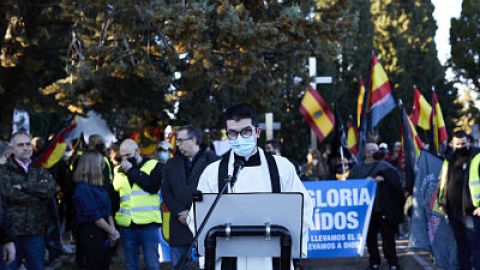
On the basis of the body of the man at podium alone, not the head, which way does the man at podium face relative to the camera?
toward the camera

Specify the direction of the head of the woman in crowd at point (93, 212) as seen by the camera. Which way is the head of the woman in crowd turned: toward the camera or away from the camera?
away from the camera

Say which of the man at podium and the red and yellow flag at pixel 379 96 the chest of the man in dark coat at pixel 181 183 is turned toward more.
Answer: the man at podium

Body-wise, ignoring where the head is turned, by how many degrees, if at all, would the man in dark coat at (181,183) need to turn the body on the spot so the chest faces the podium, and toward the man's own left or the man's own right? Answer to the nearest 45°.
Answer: approximately 45° to the man's own left

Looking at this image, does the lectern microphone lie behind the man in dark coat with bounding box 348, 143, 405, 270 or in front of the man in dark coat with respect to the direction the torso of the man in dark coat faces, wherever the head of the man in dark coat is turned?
in front

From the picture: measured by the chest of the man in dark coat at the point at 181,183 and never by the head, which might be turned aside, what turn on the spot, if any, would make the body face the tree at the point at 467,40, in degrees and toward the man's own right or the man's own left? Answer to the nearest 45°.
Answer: approximately 180°

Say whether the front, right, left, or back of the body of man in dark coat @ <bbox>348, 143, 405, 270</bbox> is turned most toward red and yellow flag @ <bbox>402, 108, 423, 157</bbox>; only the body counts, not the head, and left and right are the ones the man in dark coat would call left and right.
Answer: back

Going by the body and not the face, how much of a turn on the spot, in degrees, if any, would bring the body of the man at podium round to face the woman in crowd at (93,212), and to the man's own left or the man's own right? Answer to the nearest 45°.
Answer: approximately 135° to the man's own right

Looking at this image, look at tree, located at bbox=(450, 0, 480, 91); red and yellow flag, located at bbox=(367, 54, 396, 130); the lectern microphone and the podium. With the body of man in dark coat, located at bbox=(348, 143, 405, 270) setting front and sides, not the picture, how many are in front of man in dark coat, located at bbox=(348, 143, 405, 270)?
2

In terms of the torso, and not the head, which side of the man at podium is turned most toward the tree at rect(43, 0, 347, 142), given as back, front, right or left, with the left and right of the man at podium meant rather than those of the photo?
back
